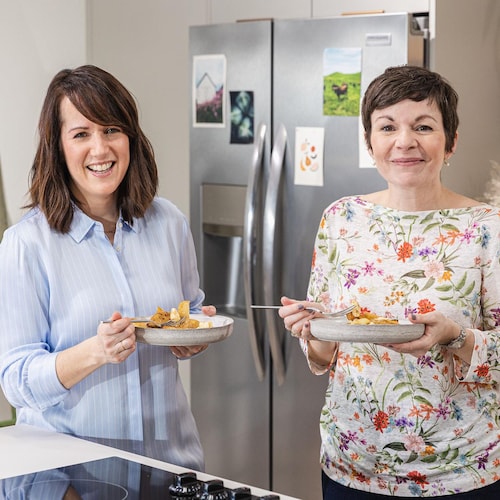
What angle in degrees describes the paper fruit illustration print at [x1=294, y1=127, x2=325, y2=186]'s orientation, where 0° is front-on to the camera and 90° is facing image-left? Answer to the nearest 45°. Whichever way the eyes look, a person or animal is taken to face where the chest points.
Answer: approximately 0°

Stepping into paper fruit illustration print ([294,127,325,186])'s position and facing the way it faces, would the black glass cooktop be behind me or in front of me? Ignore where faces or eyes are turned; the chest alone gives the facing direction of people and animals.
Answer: in front
